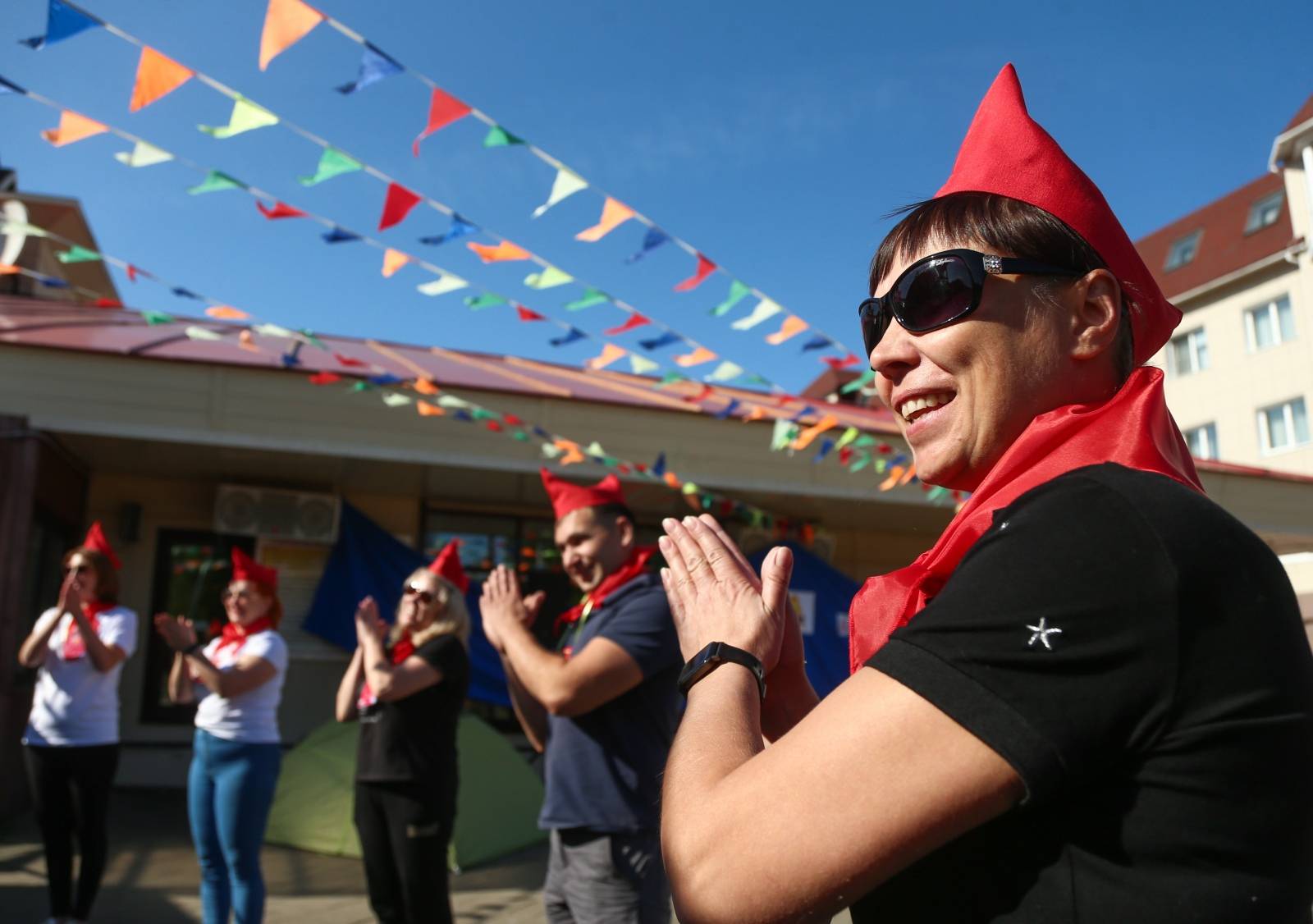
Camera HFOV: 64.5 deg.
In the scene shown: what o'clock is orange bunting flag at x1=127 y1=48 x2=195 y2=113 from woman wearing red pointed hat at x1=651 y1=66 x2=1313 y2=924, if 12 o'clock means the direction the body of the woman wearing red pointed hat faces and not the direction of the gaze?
The orange bunting flag is roughly at 1 o'clock from the woman wearing red pointed hat.

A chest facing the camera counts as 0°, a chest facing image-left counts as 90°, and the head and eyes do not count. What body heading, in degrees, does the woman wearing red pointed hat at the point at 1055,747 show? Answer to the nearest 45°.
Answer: approximately 90°

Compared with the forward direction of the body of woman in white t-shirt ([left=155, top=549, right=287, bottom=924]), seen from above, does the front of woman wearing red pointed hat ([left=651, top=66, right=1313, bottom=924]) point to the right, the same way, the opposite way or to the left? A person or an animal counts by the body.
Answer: to the right

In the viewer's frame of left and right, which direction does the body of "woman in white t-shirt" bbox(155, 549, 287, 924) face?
facing the viewer and to the left of the viewer

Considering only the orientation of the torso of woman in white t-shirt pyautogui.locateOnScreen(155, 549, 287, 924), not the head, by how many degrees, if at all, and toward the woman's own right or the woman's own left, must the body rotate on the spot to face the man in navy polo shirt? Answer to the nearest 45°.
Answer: approximately 90° to the woman's own left

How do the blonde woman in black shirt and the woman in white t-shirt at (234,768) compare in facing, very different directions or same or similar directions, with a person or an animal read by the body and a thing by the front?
same or similar directions

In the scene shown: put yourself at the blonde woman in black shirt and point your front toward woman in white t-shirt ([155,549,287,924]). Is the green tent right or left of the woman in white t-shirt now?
right

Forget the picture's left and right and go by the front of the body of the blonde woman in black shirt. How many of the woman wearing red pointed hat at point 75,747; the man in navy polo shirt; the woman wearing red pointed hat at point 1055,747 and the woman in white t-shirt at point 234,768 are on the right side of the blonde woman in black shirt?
2

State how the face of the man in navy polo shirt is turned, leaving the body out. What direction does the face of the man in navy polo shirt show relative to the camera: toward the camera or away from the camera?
toward the camera

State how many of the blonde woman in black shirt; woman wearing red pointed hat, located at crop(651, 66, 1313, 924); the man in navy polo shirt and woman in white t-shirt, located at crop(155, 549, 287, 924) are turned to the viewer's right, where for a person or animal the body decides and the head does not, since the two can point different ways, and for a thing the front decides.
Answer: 0

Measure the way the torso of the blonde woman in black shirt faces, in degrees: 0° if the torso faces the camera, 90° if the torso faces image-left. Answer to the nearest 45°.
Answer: approximately 45°

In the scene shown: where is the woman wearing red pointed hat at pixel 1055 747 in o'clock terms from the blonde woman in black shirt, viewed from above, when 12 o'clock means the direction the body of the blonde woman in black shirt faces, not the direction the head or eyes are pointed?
The woman wearing red pointed hat is roughly at 10 o'clock from the blonde woman in black shirt.

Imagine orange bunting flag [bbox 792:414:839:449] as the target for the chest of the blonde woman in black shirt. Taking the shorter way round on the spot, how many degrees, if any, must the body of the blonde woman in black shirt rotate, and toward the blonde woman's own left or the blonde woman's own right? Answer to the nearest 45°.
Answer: approximately 180°
